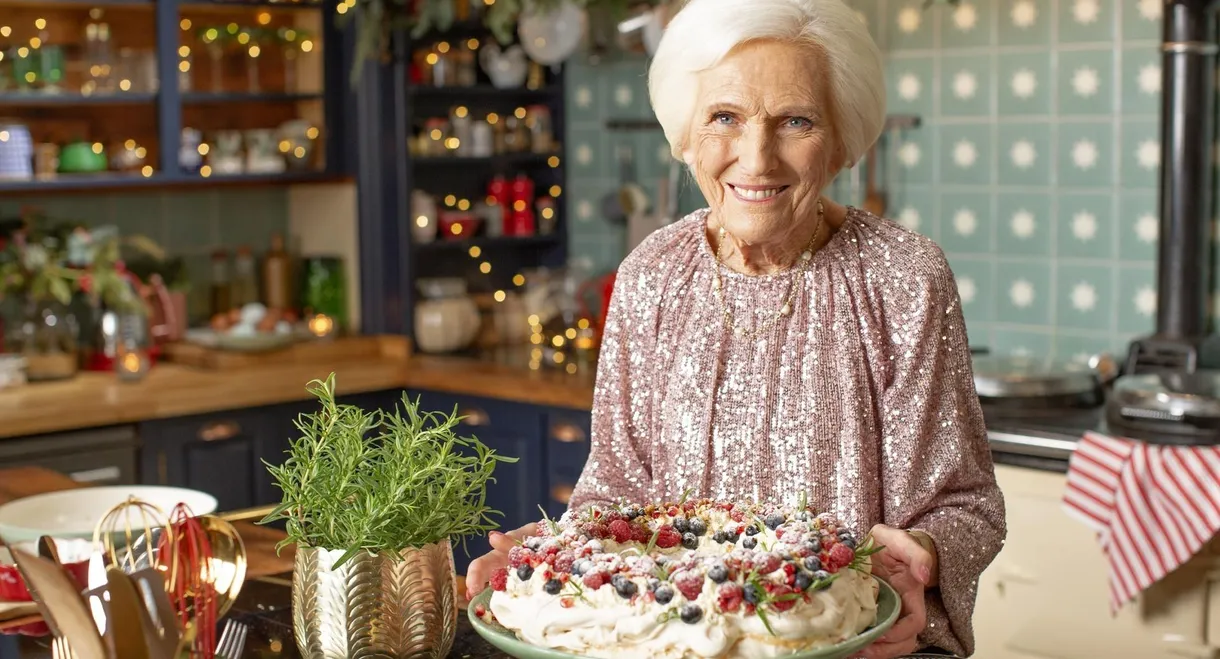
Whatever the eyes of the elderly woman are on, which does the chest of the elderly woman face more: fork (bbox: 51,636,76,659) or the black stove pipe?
the fork

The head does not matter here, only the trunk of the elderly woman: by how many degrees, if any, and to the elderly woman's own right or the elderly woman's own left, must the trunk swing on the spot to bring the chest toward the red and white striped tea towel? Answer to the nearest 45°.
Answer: approximately 135° to the elderly woman's own left

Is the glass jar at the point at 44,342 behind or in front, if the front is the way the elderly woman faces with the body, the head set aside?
behind

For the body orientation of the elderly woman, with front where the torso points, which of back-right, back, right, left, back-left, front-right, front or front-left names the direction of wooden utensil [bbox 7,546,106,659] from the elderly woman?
front-right

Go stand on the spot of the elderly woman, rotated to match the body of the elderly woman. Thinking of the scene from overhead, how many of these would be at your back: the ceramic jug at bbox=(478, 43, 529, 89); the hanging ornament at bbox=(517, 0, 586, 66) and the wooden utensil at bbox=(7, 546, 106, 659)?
2

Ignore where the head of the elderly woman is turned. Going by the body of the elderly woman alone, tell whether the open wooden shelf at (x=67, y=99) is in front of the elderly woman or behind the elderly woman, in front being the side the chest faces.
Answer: behind

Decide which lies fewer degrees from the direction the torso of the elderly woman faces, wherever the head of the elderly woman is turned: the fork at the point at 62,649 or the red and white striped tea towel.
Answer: the fork

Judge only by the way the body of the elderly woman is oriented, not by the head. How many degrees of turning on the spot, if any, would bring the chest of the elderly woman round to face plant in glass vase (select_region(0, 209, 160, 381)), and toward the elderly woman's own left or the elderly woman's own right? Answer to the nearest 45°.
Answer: approximately 135° to the elderly woman's own right

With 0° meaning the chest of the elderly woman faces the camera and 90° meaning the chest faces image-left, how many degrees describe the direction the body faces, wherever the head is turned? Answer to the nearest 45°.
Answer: approximately 0°

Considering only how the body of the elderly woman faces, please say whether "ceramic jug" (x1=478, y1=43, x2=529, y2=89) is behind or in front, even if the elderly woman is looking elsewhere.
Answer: behind
